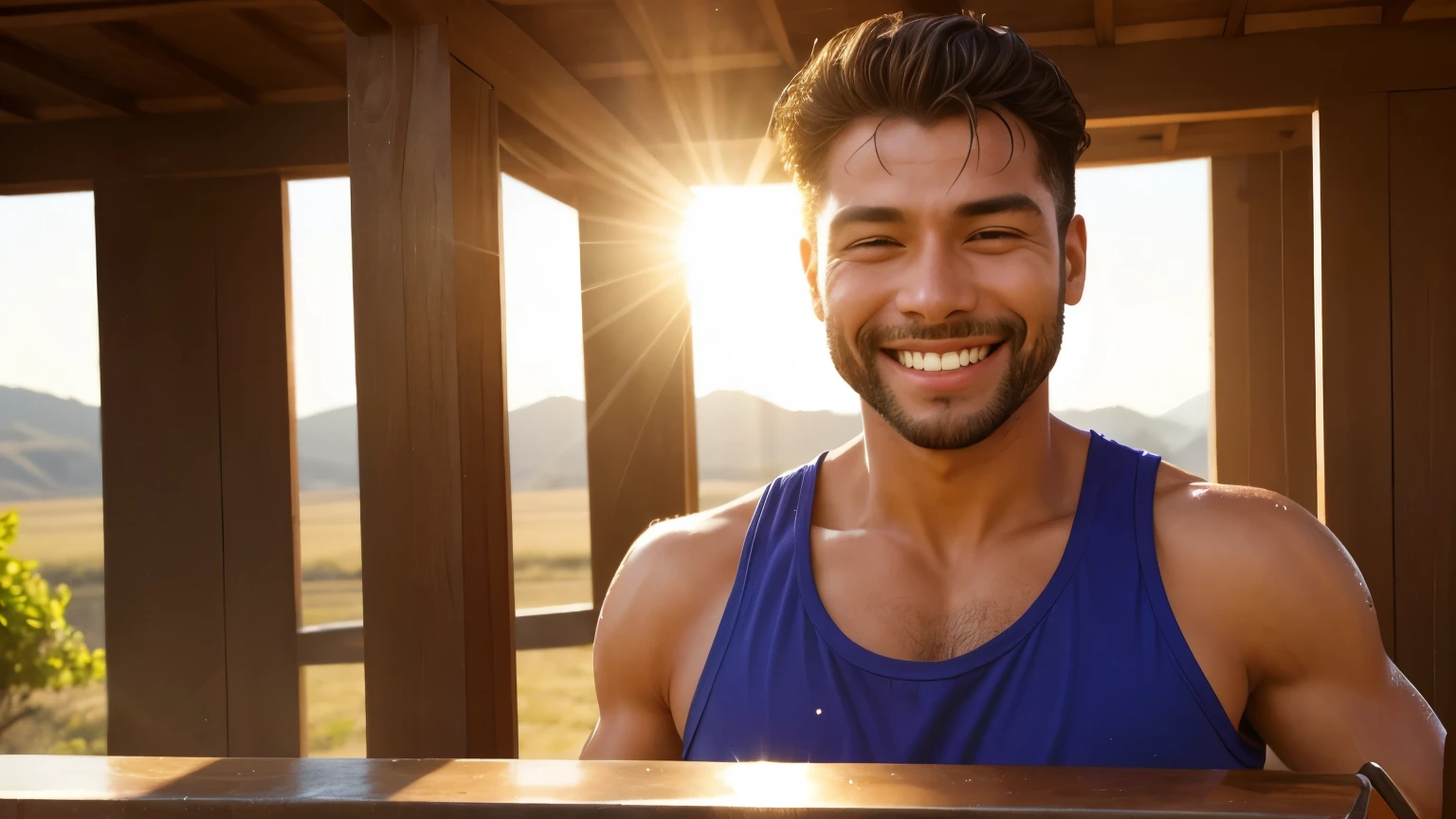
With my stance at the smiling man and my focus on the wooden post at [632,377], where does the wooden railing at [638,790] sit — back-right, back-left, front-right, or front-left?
back-left

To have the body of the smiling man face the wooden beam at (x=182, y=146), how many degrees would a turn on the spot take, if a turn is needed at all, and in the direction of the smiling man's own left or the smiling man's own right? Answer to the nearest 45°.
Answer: approximately 135° to the smiling man's own right

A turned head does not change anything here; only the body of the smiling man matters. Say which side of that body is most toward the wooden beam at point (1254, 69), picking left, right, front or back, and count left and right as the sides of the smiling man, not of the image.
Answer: back

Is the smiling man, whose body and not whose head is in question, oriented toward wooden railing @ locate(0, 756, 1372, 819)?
yes

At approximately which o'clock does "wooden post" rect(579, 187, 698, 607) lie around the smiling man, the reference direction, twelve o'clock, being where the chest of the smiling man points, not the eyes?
The wooden post is roughly at 5 o'clock from the smiling man.

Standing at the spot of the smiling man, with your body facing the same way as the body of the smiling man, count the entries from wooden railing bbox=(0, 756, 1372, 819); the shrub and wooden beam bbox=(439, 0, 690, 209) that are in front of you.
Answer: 1

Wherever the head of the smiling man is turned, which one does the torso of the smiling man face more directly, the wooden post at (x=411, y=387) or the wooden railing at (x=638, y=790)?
the wooden railing

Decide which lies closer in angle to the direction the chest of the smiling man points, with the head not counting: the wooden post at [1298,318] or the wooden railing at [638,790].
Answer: the wooden railing

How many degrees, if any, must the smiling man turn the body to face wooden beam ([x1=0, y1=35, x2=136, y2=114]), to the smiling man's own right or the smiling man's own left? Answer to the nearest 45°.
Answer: approximately 135° to the smiling man's own right

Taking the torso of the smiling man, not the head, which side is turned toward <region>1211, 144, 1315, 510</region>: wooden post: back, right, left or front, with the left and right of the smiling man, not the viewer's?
back

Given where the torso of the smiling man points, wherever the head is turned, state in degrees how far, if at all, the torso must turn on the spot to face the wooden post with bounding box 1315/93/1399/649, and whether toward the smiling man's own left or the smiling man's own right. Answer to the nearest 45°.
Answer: approximately 135° to the smiling man's own left

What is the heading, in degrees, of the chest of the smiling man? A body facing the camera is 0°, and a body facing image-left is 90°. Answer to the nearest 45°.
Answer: approximately 0°
